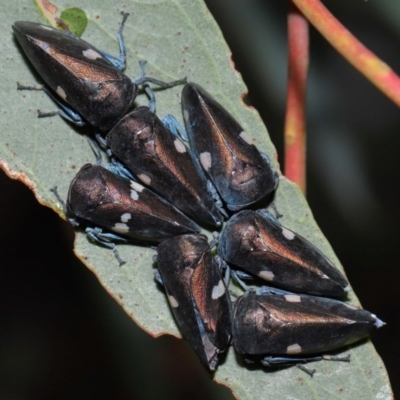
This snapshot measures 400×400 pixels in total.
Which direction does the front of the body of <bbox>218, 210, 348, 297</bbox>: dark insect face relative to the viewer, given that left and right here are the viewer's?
facing away from the viewer and to the left of the viewer

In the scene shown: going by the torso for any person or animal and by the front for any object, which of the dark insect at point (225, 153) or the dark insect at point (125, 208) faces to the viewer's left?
the dark insect at point (125, 208)

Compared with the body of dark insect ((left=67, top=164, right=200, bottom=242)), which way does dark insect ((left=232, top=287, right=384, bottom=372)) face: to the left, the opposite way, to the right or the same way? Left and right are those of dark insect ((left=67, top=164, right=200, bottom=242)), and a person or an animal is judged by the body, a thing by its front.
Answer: the same way

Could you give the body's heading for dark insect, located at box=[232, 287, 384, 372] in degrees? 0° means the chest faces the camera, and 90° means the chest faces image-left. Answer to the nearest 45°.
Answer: approximately 90°

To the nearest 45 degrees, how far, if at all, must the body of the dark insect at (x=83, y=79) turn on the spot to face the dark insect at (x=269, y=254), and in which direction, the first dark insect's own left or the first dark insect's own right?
approximately 45° to the first dark insect's own left

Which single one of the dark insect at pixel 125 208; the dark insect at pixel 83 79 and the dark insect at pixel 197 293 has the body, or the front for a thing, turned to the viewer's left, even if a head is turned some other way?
the dark insect at pixel 125 208

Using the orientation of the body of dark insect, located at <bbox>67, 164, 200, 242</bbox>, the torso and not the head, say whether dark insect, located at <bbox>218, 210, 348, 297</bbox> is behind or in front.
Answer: behind

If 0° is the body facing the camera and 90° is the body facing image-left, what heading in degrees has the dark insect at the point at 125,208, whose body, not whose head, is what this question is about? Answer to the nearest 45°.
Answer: approximately 90°

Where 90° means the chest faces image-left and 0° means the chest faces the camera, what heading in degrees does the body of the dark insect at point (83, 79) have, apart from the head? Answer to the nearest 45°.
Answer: approximately 315°

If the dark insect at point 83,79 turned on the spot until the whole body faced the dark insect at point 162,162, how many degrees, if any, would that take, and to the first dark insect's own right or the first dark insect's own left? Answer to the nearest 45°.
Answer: approximately 45° to the first dark insect's own left

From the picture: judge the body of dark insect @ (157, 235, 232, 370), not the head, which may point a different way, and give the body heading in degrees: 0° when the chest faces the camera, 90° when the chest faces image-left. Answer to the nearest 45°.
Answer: approximately 180°
